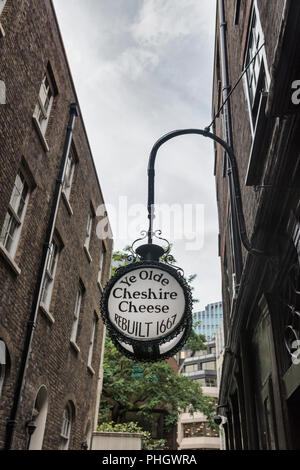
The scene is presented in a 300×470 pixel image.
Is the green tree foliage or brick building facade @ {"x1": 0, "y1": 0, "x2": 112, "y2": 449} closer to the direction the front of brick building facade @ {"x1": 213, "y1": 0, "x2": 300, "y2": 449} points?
the brick building facade

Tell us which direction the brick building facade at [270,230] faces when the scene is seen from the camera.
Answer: facing to the left of the viewer

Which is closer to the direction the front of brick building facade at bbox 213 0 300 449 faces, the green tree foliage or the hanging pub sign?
the hanging pub sign

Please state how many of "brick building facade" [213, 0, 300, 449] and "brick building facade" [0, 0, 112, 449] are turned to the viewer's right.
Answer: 1

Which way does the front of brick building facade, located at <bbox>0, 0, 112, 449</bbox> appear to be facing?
to the viewer's right

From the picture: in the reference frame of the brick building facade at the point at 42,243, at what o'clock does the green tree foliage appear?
The green tree foliage is roughly at 10 o'clock from the brick building facade.

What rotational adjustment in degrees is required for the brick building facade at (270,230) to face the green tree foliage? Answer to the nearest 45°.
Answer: approximately 90° to its right

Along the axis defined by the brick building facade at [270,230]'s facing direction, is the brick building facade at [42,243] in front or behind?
in front
